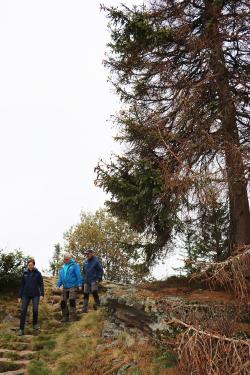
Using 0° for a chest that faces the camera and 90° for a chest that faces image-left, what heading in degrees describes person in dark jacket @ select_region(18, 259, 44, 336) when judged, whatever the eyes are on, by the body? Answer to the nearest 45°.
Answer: approximately 0°

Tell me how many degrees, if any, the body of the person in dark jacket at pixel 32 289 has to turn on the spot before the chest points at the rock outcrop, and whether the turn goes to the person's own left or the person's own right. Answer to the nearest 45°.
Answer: approximately 45° to the person's own left

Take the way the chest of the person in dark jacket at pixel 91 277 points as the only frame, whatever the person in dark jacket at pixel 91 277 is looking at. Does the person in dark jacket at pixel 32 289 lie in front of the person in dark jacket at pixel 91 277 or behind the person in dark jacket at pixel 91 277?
in front

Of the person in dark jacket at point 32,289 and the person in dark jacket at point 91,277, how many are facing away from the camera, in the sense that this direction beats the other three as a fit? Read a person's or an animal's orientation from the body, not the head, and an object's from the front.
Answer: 0

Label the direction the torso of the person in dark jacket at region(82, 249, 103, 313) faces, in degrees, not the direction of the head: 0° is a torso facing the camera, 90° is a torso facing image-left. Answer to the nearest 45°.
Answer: approximately 45°

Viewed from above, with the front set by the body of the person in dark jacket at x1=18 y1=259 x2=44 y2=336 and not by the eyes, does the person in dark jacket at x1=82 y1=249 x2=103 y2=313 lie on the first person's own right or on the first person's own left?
on the first person's own left

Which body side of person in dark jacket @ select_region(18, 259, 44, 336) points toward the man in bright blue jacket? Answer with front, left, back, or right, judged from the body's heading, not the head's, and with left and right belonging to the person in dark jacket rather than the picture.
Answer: left
